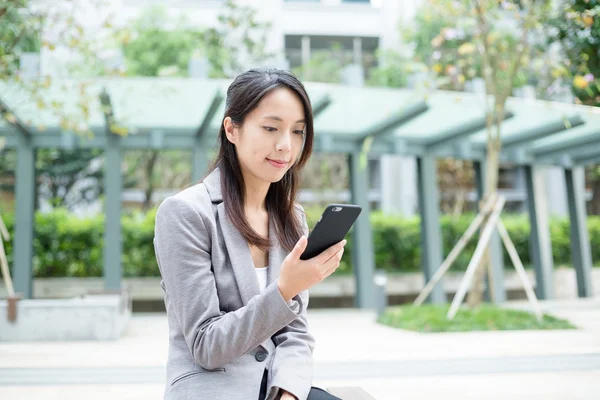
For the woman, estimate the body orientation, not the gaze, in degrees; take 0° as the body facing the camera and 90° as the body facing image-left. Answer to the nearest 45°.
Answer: approximately 315°

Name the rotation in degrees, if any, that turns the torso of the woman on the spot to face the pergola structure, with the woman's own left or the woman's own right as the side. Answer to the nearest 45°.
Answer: approximately 135° to the woman's own left

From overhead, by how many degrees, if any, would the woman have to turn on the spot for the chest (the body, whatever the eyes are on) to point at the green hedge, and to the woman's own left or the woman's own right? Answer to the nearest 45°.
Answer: approximately 135° to the woman's own left

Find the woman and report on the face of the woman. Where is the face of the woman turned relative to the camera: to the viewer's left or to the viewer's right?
to the viewer's right

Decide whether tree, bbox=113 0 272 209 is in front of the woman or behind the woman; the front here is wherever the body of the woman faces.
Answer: behind

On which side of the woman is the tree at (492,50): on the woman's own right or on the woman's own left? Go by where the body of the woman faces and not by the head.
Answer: on the woman's own left

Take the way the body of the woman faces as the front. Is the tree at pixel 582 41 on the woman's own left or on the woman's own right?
on the woman's own left

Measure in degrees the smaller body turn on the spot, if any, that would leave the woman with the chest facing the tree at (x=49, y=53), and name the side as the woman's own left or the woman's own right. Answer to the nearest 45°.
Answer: approximately 180°

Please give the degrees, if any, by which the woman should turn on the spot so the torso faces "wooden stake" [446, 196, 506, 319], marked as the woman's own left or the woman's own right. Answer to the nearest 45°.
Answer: approximately 90° to the woman's own left

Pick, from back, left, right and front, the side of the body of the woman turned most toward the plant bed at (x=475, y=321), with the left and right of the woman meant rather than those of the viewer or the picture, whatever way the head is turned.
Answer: left

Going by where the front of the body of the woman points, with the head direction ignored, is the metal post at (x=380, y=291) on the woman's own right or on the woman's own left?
on the woman's own left
